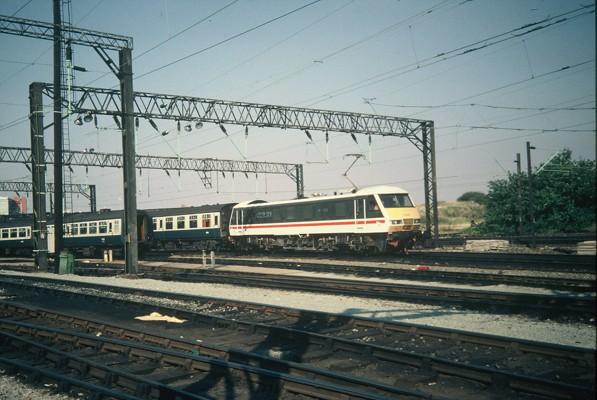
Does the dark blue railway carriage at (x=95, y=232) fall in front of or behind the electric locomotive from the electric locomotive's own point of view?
behind

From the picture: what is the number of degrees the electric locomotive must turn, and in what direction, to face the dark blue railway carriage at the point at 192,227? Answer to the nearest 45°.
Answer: approximately 180°

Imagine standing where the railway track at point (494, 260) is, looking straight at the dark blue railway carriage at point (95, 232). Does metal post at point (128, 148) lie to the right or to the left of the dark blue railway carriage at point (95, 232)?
left

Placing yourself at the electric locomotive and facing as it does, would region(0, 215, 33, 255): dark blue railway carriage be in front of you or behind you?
behind

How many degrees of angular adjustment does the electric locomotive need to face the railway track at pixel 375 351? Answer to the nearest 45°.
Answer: approximately 45° to its right

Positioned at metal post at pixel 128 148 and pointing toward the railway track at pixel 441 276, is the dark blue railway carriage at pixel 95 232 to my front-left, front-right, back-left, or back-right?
back-left

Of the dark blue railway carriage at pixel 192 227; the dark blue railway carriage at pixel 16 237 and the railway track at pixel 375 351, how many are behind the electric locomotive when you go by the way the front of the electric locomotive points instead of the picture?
2

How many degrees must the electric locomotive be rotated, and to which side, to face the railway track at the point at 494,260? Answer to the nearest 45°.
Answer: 0° — it already faces it

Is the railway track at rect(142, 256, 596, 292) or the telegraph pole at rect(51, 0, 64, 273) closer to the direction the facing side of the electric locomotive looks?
the railway track

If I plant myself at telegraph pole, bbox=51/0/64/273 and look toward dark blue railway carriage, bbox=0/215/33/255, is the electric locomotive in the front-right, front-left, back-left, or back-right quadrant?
front-right

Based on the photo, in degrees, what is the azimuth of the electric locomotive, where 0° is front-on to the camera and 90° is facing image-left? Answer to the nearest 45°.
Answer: approximately 315°
